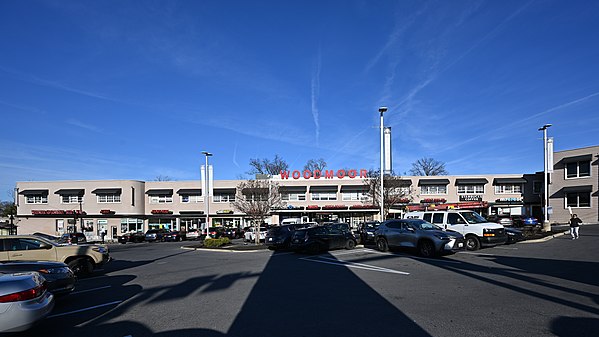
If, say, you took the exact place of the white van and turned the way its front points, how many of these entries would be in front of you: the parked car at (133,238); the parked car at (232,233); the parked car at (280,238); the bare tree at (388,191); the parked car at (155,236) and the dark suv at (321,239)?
0

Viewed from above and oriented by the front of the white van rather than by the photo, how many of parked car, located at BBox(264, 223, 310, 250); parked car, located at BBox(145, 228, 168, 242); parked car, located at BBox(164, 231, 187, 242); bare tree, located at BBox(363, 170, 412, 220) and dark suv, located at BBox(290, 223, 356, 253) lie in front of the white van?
0

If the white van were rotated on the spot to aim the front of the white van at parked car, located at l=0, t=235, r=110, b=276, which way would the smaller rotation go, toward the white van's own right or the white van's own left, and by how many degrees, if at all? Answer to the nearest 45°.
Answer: approximately 90° to the white van's own right

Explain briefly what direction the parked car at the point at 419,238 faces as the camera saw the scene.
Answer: facing the viewer and to the right of the viewer

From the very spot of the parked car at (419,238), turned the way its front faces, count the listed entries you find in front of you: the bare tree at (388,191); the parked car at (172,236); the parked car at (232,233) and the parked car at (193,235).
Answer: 0

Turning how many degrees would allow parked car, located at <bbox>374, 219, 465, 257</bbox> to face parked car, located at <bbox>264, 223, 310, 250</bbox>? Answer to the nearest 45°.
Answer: approximately 180°

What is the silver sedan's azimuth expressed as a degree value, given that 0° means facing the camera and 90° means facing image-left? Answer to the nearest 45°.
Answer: approximately 135°

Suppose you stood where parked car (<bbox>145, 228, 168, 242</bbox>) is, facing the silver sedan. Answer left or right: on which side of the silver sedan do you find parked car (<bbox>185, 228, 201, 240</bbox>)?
left

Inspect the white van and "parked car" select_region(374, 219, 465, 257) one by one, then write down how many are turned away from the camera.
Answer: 0

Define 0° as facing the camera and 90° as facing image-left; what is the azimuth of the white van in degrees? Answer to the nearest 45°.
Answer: approximately 315°

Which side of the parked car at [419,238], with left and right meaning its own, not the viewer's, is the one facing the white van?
left

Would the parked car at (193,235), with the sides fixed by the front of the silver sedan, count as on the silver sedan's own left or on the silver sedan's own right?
on the silver sedan's own right
